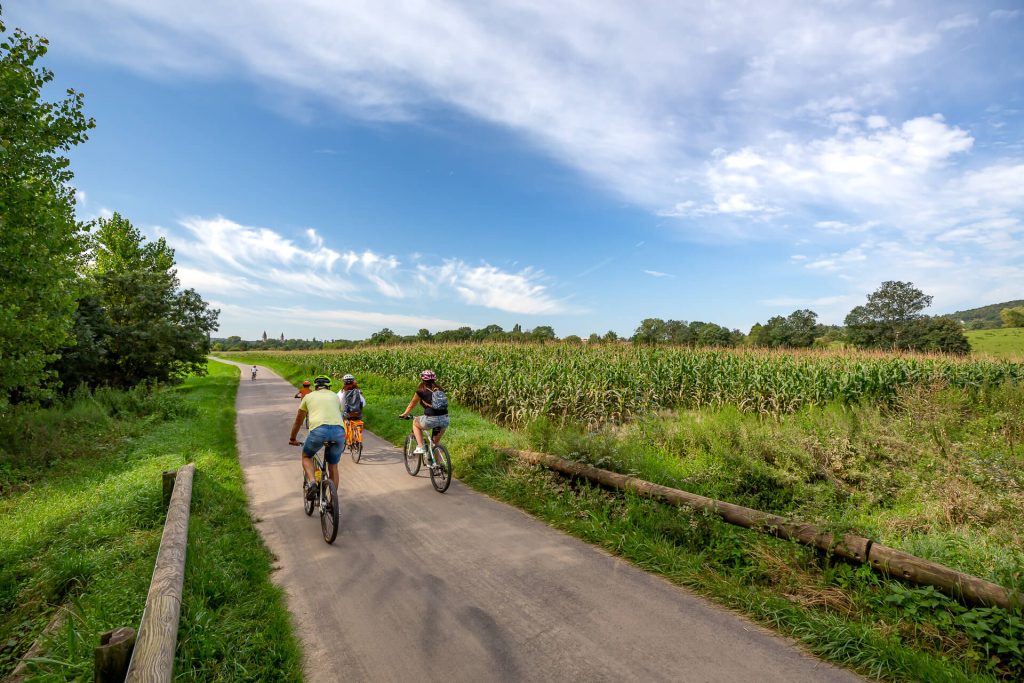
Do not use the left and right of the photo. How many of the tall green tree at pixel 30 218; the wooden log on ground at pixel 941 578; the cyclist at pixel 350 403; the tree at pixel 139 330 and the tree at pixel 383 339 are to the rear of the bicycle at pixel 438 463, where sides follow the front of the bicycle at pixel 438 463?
1

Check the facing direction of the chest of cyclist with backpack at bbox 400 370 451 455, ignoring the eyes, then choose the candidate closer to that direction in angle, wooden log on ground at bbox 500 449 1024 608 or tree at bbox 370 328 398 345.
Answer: the tree

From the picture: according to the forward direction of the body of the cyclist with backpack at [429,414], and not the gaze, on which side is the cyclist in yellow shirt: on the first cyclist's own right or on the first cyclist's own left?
on the first cyclist's own left

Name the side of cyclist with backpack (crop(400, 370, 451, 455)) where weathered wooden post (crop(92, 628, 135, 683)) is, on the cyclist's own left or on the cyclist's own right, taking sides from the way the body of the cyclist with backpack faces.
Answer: on the cyclist's own left

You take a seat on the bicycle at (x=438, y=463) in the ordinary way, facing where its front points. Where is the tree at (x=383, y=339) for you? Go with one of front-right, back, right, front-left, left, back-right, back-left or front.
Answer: front-right

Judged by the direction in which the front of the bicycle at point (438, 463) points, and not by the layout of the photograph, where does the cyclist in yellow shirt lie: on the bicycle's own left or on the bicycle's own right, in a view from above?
on the bicycle's own left

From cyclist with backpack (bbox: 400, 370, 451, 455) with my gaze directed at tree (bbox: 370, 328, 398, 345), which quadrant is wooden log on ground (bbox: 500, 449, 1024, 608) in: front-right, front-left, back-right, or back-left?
back-right

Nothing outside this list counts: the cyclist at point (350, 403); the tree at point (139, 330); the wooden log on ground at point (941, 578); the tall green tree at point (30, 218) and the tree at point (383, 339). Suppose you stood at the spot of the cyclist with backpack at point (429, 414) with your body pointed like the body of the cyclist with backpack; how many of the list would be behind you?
1

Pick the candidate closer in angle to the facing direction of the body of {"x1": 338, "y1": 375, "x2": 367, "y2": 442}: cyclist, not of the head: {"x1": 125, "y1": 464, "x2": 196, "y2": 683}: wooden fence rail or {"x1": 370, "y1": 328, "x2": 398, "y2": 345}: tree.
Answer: the tree

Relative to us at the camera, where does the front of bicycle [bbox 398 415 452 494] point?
facing away from the viewer and to the left of the viewer

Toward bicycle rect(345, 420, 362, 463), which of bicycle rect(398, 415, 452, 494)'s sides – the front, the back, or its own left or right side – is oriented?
front

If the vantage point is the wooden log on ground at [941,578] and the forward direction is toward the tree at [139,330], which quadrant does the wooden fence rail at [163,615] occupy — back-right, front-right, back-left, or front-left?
front-left

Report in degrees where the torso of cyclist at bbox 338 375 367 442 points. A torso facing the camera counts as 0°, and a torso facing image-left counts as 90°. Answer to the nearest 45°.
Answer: approximately 180°

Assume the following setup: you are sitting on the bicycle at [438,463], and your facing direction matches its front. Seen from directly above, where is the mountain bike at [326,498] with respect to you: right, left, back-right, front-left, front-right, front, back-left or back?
left

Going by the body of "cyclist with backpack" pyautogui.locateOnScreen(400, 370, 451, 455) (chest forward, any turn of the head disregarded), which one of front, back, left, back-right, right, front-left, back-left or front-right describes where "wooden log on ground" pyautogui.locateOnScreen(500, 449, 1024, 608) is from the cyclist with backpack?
back

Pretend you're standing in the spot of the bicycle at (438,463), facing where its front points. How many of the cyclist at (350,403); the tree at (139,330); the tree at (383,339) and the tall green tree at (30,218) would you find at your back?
0

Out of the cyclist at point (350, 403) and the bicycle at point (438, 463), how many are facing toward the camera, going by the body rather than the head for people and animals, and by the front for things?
0

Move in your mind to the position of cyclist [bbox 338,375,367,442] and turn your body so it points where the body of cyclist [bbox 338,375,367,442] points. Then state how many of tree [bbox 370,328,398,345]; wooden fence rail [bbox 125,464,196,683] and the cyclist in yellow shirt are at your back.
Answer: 2

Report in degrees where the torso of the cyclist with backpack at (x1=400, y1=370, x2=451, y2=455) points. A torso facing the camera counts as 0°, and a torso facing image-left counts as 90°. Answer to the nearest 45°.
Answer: approximately 135°

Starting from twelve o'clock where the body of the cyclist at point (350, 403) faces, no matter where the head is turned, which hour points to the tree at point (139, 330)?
The tree is roughly at 11 o'clock from the cyclist.
